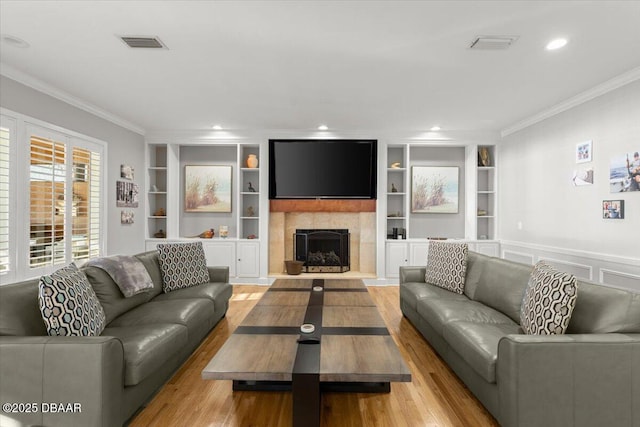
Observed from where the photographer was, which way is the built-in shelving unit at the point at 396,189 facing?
facing the viewer

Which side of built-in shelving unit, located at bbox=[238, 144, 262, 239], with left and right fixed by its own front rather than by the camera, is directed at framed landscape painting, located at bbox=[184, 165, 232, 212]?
right

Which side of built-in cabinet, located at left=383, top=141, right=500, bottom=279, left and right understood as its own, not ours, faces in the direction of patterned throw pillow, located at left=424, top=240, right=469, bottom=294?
front

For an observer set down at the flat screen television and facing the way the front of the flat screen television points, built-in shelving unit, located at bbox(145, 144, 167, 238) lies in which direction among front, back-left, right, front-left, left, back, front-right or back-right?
right

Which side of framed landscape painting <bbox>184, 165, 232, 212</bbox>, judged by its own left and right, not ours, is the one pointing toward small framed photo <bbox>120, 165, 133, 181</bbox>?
right

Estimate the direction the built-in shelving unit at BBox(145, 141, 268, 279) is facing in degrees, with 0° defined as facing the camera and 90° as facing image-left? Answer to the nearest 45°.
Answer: approximately 0°

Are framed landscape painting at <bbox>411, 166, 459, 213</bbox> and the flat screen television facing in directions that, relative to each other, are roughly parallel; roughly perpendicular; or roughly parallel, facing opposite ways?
roughly parallel

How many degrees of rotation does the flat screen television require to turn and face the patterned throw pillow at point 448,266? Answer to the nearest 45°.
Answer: approximately 45° to its left

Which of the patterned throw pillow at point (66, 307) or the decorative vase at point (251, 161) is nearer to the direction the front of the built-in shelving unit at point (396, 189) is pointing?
the patterned throw pillow

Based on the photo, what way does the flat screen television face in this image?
toward the camera

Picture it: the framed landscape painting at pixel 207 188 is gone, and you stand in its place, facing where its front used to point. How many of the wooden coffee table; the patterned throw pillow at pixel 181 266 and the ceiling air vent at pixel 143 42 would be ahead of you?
3

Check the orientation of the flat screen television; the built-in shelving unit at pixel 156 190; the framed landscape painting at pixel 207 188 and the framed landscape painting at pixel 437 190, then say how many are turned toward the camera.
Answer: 4

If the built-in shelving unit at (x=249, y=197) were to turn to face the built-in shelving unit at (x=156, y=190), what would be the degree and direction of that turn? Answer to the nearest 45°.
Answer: approximately 90° to its right
